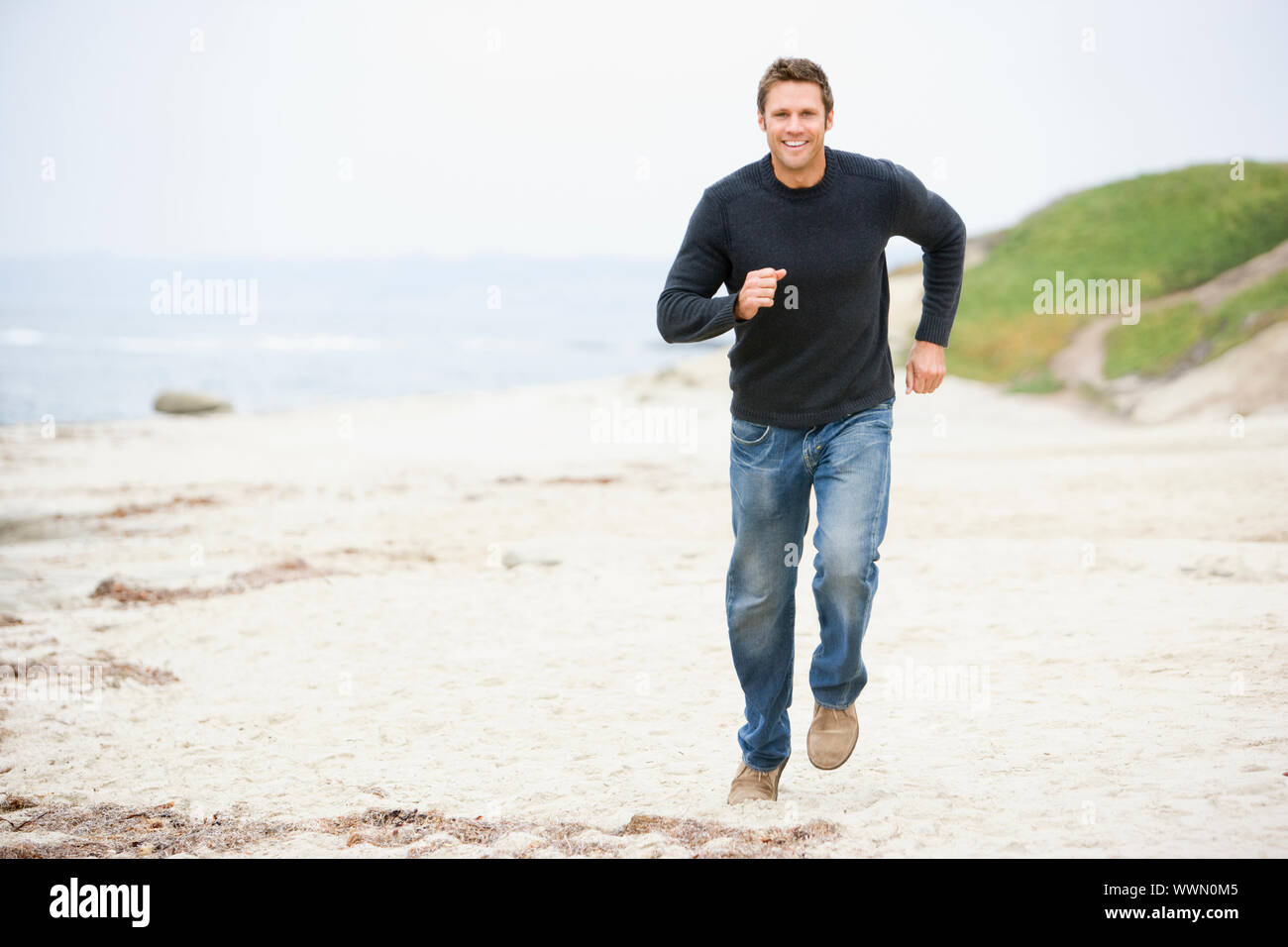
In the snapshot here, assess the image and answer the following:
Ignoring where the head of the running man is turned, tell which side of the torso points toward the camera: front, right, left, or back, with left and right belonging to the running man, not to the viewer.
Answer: front

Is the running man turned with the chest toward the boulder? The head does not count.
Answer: no

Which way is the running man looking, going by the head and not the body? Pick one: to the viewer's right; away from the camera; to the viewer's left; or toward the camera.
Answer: toward the camera
